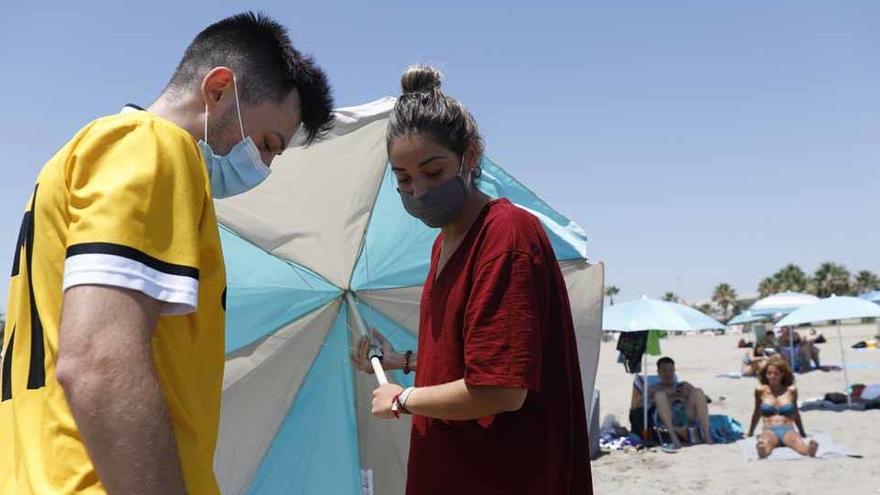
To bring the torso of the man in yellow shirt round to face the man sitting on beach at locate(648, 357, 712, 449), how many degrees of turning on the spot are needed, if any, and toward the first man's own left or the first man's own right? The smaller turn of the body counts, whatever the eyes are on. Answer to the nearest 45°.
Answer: approximately 45° to the first man's own left

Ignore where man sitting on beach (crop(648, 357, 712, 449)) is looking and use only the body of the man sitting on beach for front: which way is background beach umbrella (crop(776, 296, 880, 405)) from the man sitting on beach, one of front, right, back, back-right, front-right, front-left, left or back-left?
back-left

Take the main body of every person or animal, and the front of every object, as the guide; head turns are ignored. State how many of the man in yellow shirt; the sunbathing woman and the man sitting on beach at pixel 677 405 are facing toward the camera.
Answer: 2

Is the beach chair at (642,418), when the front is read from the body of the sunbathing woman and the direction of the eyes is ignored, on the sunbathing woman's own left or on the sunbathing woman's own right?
on the sunbathing woman's own right

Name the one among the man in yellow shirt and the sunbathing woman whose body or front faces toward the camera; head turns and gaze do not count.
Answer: the sunbathing woman

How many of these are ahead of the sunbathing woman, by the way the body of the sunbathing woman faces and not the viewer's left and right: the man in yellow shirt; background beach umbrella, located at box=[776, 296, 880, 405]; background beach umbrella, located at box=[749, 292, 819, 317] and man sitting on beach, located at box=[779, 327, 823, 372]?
1

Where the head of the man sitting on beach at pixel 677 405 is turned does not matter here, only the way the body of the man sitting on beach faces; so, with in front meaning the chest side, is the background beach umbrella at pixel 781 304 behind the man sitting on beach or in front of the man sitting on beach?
behind

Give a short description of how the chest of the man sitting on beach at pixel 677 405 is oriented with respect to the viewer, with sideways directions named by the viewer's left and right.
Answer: facing the viewer

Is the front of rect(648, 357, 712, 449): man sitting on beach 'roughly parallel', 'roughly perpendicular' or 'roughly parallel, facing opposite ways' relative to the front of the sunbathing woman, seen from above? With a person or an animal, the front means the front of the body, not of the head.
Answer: roughly parallel

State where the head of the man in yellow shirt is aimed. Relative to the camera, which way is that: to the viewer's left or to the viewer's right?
to the viewer's right

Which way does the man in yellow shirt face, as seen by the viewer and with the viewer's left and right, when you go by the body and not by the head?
facing to the right of the viewer

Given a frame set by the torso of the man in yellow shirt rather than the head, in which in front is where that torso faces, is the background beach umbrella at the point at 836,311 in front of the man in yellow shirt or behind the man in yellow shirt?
in front

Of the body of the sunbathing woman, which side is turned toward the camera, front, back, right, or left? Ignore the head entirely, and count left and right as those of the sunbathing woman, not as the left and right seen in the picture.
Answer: front

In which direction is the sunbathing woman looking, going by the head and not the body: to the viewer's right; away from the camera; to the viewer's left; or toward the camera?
toward the camera
